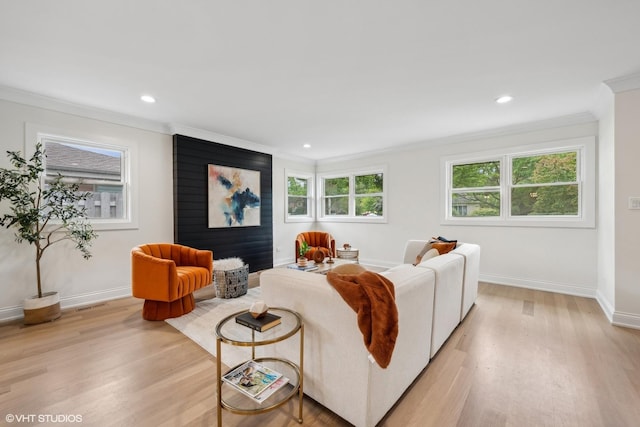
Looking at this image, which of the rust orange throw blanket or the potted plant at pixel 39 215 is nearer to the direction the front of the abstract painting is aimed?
the rust orange throw blanket

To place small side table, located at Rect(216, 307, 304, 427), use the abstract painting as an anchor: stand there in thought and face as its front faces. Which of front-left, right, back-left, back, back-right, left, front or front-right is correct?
front-right

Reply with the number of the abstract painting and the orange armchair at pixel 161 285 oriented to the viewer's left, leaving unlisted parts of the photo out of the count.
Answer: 0

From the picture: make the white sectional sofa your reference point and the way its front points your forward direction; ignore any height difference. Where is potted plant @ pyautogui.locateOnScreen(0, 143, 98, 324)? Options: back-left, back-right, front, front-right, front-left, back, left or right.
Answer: front-left

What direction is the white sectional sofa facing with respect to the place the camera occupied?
facing away from the viewer and to the left of the viewer

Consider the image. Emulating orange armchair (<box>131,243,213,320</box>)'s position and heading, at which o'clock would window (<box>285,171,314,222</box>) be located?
The window is roughly at 9 o'clock from the orange armchair.

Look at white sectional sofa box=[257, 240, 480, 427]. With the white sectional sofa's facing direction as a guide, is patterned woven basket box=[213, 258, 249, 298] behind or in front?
in front

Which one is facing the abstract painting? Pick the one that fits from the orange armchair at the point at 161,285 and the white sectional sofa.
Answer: the white sectional sofa

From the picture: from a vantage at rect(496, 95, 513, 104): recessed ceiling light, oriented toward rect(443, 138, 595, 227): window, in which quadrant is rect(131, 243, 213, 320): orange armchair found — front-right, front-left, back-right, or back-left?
back-left

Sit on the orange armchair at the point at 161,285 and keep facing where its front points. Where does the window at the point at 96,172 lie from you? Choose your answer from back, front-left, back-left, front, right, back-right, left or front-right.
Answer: back

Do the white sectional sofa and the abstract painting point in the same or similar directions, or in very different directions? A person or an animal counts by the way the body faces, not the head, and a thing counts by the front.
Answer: very different directions

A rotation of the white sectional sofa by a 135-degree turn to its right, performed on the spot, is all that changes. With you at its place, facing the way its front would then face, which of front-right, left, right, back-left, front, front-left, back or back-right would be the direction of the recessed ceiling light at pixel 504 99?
front-left

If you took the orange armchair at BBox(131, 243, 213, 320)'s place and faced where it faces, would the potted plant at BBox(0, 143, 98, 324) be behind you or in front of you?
behind
